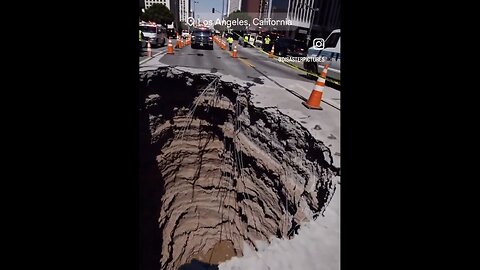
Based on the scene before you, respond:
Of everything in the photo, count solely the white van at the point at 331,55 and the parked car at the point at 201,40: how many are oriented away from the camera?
1

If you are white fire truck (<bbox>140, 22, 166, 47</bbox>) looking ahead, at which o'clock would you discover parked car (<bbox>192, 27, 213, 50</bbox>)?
The parked car is roughly at 10 o'clock from the white fire truck.

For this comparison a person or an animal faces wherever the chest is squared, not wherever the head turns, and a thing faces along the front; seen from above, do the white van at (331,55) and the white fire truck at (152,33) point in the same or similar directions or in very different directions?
very different directions

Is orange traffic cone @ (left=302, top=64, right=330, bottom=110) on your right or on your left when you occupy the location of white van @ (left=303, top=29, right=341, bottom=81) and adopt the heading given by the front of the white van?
on your left

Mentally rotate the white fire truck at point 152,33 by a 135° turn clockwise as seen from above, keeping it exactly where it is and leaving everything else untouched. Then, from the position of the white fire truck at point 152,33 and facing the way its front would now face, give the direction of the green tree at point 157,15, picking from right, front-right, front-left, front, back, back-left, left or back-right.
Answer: right
